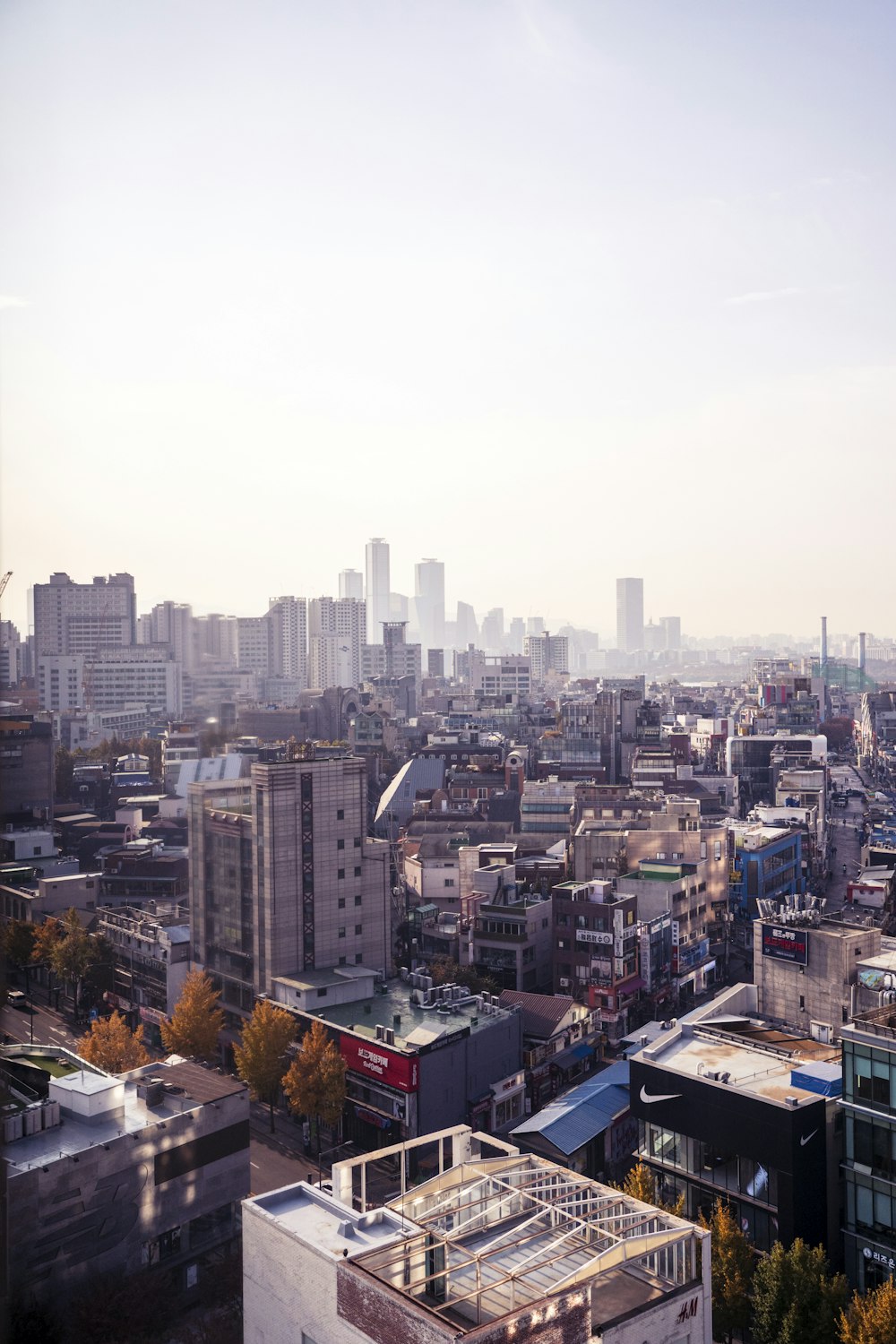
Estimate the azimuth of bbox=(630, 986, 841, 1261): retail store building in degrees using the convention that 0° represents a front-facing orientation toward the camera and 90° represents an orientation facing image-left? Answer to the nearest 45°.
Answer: approximately 45°

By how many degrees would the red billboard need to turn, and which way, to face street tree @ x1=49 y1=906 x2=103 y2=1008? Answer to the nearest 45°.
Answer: approximately 90° to its right

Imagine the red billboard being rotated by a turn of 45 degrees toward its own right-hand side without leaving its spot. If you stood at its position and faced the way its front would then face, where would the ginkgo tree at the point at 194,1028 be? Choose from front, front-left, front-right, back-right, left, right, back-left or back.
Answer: front-right

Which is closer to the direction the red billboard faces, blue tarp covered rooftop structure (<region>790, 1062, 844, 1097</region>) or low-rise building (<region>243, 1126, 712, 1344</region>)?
the low-rise building

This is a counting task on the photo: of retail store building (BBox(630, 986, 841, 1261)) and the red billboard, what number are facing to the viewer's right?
0

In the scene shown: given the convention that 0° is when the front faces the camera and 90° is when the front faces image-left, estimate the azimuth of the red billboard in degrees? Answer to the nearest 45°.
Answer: approximately 45°

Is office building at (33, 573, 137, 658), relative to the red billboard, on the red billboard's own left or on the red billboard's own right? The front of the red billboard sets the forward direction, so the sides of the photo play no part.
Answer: on the red billboard's own right

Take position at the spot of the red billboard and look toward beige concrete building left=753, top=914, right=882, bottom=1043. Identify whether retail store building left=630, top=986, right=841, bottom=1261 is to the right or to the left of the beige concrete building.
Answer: right

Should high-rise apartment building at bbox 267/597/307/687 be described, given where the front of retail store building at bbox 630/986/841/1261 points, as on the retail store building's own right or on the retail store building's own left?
on the retail store building's own right

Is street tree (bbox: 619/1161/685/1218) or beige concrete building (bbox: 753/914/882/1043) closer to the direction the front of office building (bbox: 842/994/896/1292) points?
the street tree
